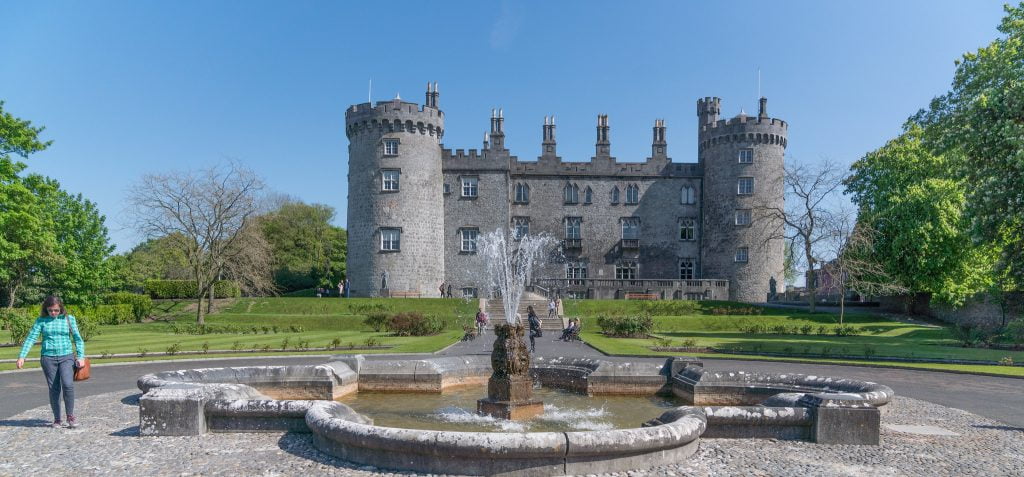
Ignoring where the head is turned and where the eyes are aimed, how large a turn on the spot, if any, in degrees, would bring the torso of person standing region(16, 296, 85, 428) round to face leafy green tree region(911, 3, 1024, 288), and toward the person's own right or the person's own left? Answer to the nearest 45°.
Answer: approximately 90° to the person's own left

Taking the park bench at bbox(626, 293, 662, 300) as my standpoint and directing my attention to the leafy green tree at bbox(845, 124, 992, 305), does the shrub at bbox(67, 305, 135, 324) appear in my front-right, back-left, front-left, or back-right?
back-right

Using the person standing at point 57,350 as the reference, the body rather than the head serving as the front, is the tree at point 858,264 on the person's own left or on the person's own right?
on the person's own left

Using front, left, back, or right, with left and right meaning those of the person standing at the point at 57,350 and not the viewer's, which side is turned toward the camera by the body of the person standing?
front

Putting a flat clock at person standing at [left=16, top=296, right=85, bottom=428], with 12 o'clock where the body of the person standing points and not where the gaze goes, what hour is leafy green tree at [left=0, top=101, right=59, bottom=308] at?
The leafy green tree is roughly at 6 o'clock from the person standing.

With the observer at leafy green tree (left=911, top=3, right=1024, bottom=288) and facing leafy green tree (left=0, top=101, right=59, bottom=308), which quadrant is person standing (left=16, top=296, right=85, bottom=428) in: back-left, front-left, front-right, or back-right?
front-left

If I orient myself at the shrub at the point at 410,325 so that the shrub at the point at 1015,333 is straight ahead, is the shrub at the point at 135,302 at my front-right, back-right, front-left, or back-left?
back-left

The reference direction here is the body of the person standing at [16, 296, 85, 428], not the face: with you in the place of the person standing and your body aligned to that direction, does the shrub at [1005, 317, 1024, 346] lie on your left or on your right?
on your left

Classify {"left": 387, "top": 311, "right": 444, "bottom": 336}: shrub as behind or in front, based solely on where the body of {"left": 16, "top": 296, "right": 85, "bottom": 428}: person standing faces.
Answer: behind

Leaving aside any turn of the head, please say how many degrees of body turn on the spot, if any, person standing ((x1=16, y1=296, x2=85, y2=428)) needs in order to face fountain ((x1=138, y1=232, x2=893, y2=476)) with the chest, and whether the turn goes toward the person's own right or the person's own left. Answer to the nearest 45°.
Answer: approximately 45° to the person's own left

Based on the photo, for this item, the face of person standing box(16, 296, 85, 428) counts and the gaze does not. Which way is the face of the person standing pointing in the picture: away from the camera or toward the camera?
toward the camera

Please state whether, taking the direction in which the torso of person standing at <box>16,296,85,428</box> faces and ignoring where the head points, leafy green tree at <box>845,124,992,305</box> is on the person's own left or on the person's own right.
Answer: on the person's own left
